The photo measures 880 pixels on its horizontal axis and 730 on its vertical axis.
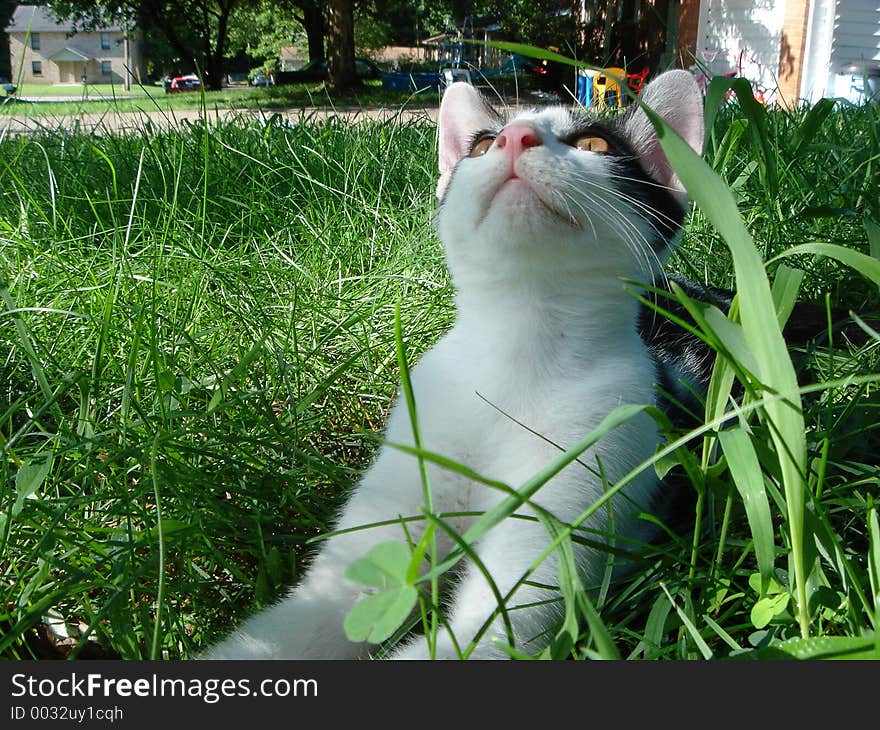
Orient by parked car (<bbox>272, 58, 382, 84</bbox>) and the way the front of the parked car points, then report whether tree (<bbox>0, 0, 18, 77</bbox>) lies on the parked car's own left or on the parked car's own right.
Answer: on the parked car's own left

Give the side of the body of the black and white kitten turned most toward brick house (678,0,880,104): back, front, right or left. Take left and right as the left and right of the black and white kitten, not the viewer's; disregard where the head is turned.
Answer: back

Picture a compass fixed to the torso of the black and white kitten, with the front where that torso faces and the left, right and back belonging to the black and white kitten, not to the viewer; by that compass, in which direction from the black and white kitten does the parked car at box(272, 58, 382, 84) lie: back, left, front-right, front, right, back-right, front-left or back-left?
back-right

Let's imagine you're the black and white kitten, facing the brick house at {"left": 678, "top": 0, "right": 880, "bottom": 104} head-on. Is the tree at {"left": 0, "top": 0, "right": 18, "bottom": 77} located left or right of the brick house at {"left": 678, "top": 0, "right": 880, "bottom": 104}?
left

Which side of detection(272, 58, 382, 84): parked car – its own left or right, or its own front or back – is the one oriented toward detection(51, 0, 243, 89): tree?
front

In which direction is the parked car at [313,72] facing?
to the viewer's left

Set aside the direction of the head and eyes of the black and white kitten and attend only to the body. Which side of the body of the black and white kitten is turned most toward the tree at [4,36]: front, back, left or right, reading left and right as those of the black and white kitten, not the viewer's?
right

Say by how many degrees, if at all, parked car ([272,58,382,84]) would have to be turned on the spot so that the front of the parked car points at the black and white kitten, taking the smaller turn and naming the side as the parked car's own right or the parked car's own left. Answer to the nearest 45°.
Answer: approximately 90° to the parked car's own left

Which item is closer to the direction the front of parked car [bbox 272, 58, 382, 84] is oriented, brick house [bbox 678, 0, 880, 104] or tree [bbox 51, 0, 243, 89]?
the tree

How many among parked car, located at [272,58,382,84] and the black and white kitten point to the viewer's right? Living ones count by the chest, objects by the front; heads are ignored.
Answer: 0
